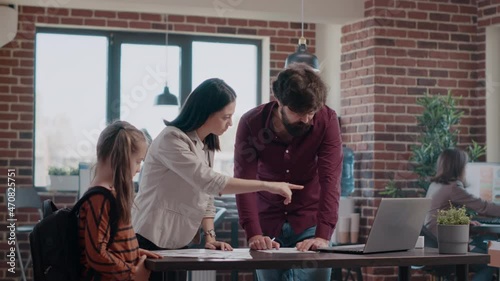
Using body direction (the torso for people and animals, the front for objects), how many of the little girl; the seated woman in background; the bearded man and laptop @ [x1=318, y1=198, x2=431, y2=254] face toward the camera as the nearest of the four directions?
1

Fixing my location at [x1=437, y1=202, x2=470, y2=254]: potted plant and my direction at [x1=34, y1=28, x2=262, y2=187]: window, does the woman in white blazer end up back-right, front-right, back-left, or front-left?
front-left

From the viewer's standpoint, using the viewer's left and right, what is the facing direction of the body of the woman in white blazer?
facing to the right of the viewer

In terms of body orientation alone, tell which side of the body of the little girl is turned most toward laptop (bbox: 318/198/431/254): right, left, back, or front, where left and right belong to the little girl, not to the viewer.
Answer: front

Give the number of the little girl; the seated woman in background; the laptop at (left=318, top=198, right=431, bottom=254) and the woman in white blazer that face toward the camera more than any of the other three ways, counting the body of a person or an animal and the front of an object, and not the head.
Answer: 0

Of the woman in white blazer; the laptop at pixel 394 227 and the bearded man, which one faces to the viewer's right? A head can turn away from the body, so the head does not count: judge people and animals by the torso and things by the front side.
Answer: the woman in white blazer

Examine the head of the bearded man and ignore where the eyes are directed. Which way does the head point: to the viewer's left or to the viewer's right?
to the viewer's left

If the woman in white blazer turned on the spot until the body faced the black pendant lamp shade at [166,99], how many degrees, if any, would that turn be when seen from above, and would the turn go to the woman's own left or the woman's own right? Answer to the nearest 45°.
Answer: approximately 90° to the woman's own left

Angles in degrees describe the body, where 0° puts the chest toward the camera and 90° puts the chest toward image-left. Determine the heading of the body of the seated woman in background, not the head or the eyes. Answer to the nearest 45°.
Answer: approximately 225°

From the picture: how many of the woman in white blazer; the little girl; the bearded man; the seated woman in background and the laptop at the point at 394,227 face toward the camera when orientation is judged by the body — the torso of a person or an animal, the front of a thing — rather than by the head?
1

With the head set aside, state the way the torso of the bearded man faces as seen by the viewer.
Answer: toward the camera

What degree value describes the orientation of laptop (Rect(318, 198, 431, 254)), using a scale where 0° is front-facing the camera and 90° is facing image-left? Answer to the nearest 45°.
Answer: approximately 135°

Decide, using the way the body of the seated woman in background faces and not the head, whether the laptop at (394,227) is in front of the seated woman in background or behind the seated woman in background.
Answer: behind
